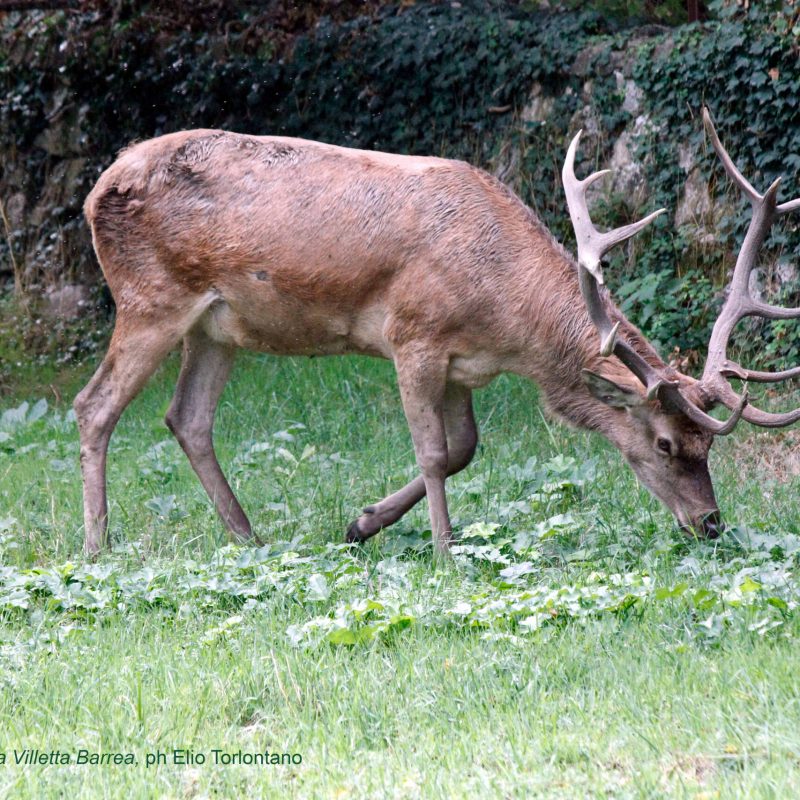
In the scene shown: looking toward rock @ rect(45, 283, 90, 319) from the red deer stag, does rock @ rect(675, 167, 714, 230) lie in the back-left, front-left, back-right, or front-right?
front-right

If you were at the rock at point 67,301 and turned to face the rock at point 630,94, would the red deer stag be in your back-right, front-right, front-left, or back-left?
front-right

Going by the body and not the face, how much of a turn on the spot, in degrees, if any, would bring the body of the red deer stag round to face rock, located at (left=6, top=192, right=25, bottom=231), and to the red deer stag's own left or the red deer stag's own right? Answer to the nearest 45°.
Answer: approximately 135° to the red deer stag's own left

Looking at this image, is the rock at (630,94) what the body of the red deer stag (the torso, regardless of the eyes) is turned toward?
no

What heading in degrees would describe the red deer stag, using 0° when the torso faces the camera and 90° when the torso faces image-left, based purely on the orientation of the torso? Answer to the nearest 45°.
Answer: approximately 270°

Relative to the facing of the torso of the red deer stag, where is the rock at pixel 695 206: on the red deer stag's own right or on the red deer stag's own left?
on the red deer stag's own left

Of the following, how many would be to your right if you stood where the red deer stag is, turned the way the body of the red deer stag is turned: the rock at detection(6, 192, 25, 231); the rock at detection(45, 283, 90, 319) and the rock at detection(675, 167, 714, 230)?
0

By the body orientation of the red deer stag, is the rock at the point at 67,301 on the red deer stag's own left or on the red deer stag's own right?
on the red deer stag's own left
